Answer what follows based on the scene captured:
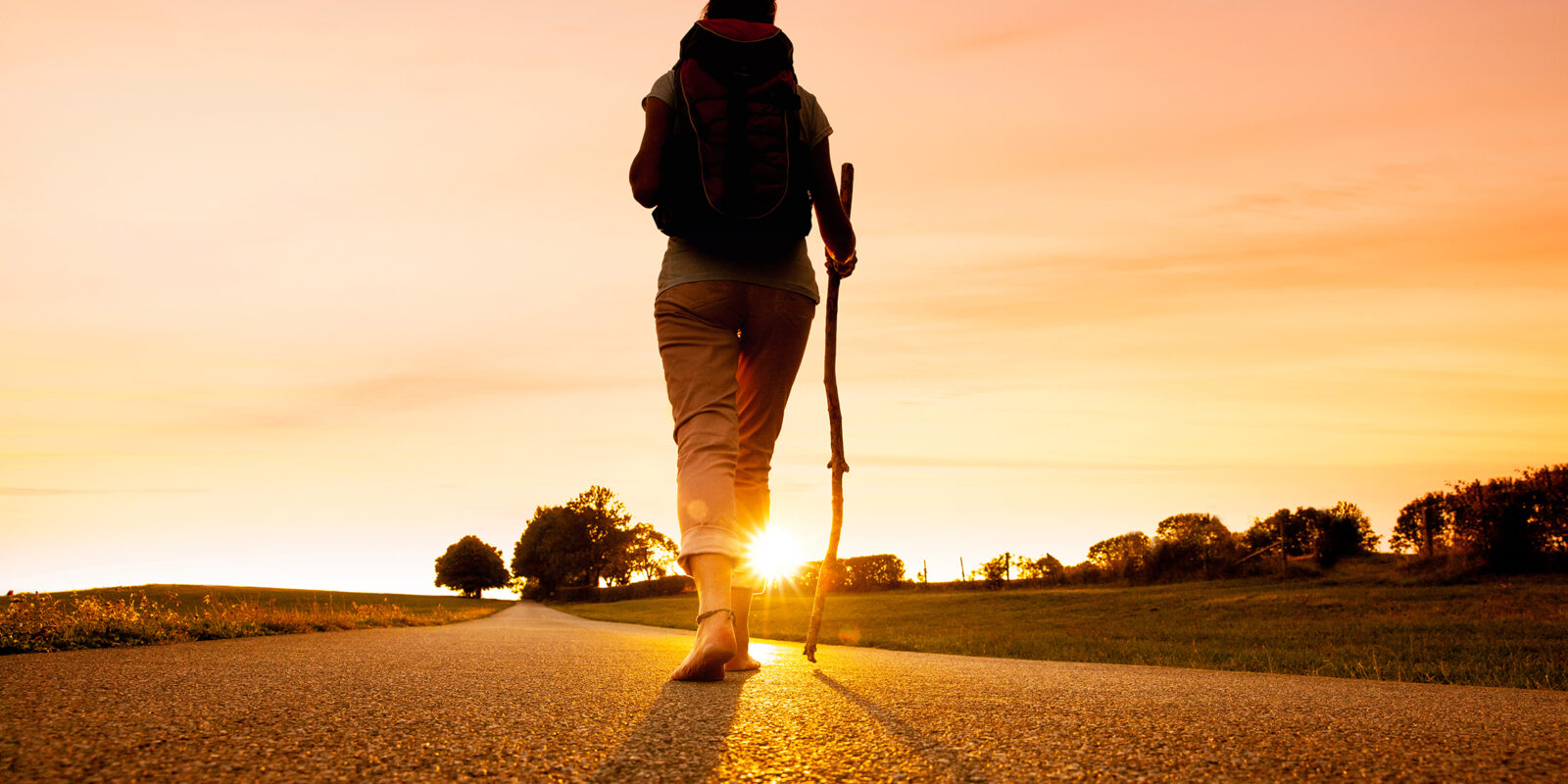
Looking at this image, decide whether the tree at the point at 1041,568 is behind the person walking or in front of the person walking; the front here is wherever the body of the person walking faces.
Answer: in front

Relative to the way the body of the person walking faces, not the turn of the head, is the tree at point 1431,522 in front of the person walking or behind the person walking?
in front

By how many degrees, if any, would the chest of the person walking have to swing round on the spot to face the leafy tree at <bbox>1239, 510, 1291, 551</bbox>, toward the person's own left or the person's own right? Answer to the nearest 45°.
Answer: approximately 45° to the person's own right

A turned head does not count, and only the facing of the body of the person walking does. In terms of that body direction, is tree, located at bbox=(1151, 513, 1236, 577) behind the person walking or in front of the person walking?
in front

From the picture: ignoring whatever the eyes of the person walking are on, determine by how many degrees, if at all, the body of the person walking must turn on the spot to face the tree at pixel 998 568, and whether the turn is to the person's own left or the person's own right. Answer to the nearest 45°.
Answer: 0° — they already face it

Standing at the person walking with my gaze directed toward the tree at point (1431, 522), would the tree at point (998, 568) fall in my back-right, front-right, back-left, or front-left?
front-left

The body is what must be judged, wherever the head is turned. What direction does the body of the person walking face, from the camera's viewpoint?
away from the camera

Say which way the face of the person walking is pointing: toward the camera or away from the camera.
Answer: away from the camera
